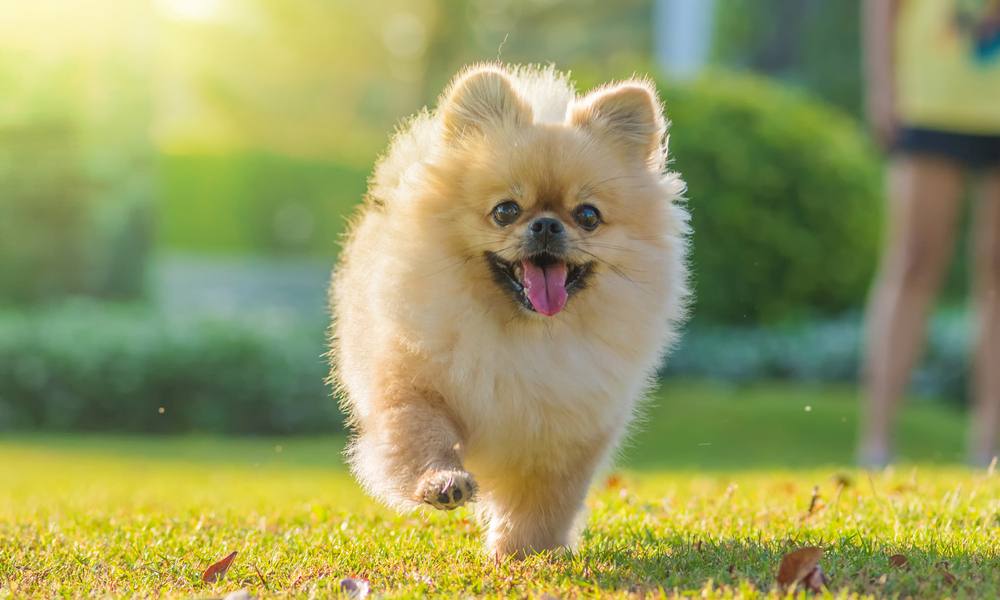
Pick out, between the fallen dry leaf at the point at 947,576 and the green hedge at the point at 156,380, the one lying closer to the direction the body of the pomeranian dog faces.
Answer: the fallen dry leaf

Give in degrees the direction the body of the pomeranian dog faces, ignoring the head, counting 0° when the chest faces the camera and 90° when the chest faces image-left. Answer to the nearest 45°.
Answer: approximately 0°

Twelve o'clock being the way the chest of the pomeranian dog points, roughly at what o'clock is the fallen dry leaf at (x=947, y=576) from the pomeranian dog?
The fallen dry leaf is roughly at 10 o'clock from the pomeranian dog.

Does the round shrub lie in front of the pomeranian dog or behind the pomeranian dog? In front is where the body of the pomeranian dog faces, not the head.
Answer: behind

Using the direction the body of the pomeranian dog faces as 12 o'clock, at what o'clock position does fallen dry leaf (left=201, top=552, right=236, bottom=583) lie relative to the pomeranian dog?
The fallen dry leaf is roughly at 2 o'clock from the pomeranian dog.

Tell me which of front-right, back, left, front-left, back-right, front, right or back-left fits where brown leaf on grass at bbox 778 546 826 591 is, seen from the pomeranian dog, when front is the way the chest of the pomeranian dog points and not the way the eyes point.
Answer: front-left

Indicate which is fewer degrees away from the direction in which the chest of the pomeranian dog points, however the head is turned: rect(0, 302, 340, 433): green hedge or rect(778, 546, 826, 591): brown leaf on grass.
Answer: the brown leaf on grass

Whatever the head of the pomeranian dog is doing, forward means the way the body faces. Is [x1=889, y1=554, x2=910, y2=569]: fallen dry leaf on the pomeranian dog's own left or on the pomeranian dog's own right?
on the pomeranian dog's own left

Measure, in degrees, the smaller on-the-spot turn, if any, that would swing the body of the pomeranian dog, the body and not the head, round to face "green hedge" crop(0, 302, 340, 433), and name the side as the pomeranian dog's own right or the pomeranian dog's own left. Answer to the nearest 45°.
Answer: approximately 135° to the pomeranian dog's own right
